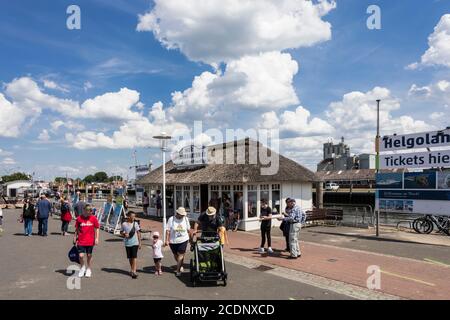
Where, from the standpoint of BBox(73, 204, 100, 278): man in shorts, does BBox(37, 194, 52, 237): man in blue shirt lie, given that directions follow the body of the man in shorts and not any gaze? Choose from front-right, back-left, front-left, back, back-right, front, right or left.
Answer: back

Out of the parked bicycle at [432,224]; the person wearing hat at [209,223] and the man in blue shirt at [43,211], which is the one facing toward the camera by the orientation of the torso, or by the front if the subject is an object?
the person wearing hat

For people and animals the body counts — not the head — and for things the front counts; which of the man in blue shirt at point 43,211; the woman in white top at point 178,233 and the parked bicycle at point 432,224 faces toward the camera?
the woman in white top

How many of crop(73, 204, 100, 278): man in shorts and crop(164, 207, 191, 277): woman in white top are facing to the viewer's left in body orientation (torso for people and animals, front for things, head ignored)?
0

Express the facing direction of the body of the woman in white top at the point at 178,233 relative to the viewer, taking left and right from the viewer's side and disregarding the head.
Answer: facing the viewer

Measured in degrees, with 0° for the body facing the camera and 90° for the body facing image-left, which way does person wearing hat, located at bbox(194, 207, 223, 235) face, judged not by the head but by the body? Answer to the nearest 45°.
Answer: approximately 0°

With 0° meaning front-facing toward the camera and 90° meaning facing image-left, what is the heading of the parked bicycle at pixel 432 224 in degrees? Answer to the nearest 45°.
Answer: approximately 90°

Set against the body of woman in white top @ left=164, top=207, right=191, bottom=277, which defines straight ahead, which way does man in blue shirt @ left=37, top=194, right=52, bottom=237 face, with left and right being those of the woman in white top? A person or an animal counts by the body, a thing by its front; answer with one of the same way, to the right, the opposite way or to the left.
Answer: the opposite way

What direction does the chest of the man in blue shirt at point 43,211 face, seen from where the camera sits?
away from the camera

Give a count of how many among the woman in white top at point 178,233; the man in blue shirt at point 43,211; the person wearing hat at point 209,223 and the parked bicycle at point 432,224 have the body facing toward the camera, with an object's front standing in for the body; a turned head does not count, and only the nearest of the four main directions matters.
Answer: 2

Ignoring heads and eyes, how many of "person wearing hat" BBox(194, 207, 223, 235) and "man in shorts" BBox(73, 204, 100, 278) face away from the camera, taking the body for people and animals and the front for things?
0

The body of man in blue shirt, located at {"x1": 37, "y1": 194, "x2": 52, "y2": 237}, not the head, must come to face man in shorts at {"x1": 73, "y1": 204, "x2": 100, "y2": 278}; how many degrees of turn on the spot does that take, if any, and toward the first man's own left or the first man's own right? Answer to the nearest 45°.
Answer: approximately 180°

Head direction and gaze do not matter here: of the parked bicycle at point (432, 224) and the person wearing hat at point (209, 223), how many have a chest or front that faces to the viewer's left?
1
